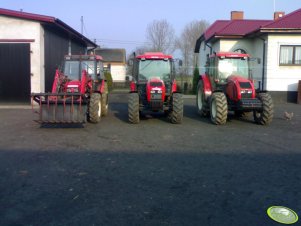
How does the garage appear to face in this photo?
toward the camera

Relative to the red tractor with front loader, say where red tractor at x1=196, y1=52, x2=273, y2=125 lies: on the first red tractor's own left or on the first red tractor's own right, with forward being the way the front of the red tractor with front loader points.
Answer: on the first red tractor's own left

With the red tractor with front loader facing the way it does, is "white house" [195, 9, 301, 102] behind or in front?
behind

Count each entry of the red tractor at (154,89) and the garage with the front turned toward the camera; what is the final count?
2

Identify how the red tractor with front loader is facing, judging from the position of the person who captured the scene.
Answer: facing the viewer and to the left of the viewer

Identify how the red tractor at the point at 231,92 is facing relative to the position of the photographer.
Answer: facing the viewer and to the right of the viewer

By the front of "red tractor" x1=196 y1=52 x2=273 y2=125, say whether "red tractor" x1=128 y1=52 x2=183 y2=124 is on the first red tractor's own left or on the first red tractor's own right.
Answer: on the first red tractor's own right

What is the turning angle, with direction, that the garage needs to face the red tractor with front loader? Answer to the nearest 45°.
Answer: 0° — it already faces it

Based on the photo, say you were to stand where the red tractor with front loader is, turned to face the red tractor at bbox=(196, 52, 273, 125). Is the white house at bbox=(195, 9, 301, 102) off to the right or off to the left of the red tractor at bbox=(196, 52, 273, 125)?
left

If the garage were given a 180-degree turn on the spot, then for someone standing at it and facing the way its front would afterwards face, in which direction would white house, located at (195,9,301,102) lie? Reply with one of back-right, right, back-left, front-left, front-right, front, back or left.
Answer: right

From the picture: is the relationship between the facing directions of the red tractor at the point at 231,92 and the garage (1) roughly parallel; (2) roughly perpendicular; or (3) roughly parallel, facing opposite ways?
roughly parallel

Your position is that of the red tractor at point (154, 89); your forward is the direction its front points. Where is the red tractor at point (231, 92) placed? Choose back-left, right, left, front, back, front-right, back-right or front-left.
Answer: left

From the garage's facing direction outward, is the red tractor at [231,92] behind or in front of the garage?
in front
